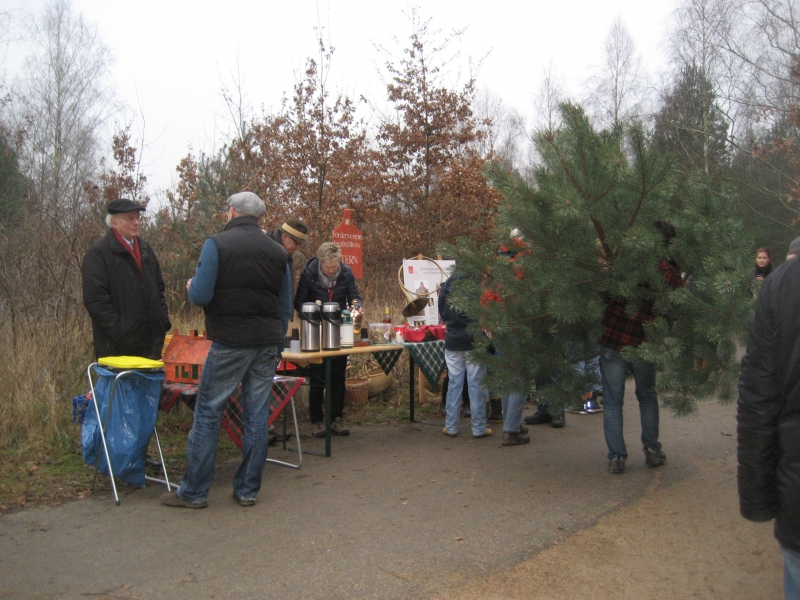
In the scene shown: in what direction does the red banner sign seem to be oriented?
toward the camera

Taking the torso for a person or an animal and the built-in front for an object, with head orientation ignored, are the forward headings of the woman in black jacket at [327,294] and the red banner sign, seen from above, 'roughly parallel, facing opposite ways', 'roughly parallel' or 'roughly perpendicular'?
roughly parallel

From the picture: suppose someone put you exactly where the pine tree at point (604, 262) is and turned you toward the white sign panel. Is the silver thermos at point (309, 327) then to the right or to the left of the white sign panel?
left

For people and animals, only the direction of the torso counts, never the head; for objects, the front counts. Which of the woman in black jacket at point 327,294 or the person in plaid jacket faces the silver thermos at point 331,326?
the woman in black jacket

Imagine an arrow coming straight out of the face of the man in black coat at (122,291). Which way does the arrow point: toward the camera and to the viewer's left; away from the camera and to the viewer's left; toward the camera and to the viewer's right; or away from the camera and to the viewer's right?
toward the camera and to the viewer's right

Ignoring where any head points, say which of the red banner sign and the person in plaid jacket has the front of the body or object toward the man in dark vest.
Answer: the red banner sign

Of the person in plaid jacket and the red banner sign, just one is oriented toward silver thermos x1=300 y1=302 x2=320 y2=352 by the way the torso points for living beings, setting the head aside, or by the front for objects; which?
the red banner sign

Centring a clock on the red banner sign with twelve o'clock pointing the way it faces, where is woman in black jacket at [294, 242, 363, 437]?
The woman in black jacket is roughly at 12 o'clock from the red banner sign.

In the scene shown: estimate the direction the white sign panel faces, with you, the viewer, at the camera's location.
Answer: facing the viewer

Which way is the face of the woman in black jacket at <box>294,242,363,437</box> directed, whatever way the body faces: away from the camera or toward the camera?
toward the camera

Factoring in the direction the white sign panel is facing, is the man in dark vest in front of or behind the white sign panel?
in front

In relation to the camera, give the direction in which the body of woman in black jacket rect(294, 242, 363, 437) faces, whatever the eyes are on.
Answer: toward the camera
